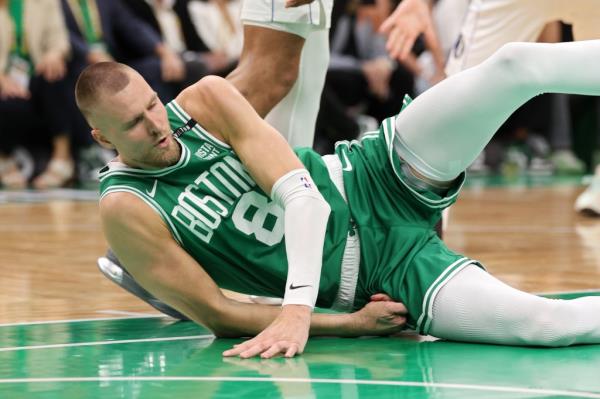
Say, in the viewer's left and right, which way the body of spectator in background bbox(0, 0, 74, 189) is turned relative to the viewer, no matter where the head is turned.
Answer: facing the viewer

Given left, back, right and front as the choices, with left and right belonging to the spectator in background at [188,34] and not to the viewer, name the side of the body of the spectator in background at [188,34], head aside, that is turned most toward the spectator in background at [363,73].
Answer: left

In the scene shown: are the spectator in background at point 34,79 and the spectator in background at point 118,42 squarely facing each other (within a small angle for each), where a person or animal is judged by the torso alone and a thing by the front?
no

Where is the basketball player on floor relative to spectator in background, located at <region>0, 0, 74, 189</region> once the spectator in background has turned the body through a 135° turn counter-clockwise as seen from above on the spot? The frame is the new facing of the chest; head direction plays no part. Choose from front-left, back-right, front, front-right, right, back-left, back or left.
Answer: back-right

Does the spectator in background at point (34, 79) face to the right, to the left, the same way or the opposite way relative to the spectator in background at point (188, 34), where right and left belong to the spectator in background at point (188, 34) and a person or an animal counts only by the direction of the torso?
the same way

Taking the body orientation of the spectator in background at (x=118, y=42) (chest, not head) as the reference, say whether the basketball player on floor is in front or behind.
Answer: in front

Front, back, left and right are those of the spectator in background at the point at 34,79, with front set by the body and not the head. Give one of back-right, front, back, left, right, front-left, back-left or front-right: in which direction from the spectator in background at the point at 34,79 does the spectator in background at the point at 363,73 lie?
left

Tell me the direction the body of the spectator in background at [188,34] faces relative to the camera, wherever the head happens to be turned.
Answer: toward the camera

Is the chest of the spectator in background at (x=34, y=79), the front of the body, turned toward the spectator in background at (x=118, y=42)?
no

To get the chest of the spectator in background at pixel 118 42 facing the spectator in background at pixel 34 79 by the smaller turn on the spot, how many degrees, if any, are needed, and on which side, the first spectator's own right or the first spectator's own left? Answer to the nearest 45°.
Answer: approximately 90° to the first spectator's own right

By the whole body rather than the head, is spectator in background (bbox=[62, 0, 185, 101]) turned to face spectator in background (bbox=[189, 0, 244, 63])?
no

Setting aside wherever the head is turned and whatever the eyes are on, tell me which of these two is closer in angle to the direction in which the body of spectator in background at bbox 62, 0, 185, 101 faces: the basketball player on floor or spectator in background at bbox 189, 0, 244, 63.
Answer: the basketball player on floor

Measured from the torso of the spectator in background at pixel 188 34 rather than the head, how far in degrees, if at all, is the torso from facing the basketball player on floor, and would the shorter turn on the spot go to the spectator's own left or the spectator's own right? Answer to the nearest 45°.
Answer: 0° — they already face them

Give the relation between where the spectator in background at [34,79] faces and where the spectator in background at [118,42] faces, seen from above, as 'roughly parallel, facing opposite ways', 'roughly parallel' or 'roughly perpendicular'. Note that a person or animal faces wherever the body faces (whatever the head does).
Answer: roughly parallel

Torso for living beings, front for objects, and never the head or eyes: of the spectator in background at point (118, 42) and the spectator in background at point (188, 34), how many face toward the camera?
2

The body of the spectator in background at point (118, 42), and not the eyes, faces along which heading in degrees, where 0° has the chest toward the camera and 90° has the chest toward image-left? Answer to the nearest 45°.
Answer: approximately 0°
